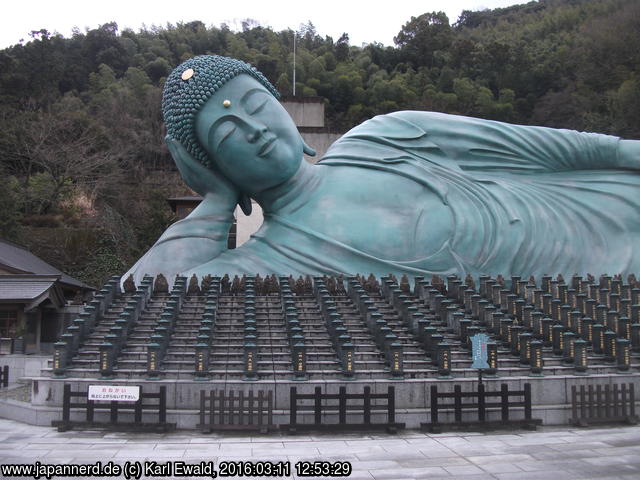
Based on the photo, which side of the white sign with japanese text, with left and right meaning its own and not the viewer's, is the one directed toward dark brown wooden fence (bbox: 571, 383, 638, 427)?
left

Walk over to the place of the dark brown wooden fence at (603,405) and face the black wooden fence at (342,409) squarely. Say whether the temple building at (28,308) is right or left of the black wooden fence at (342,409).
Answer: right

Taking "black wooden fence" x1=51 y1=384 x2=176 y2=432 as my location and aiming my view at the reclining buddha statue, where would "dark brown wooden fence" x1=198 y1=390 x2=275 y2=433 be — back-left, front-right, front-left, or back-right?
front-right

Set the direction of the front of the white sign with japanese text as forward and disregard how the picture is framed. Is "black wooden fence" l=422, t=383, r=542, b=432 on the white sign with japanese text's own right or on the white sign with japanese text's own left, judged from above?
on the white sign with japanese text's own left

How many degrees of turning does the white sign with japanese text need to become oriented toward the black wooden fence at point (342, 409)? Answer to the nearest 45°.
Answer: approximately 90° to its left

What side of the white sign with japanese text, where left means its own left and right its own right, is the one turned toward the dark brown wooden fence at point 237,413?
left

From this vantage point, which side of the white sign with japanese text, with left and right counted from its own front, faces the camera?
front

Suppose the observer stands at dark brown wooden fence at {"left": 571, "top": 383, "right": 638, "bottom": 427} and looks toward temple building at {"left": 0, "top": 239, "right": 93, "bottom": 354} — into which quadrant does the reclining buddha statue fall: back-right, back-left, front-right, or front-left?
front-right

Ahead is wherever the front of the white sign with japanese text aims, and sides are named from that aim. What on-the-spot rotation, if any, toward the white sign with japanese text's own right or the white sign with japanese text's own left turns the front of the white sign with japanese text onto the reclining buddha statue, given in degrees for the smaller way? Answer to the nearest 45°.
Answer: approximately 135° to the white sign with japanese text's own left
